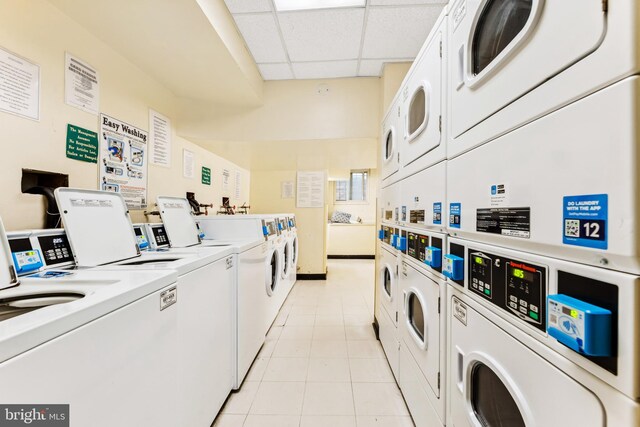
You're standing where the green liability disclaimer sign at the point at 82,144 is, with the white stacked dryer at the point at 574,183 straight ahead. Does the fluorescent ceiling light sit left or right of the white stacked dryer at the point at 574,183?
left

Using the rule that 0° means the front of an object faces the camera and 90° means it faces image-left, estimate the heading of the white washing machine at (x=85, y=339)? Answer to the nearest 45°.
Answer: approximately 315°

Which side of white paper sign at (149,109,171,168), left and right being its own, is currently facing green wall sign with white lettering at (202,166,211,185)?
left

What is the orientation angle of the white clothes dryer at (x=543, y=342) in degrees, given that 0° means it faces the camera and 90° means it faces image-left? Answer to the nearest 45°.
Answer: approximately 45°

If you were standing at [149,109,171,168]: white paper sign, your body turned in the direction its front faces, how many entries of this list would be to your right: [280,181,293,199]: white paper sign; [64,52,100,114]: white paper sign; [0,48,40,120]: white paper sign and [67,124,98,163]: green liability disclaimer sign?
3

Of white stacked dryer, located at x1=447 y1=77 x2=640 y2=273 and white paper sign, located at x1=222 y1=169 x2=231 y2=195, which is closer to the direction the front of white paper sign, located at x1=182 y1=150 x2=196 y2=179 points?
the white stacked dryer

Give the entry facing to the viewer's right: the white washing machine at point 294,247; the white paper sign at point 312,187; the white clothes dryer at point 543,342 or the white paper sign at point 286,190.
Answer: the white washing machine at point 294,247

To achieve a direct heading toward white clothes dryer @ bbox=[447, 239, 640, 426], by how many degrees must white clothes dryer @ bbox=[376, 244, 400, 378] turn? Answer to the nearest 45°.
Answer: approximately 90° to its left

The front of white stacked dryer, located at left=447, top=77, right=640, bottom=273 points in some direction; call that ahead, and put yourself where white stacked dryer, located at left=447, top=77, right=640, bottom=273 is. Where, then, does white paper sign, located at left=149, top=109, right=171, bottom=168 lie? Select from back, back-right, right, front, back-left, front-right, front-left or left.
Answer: front-right

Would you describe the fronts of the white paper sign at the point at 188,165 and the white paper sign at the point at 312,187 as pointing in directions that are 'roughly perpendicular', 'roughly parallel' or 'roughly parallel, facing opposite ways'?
roughly perpendicular

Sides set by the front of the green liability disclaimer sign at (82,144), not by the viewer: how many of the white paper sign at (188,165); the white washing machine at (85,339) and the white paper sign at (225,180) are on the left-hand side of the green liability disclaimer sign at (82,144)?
2

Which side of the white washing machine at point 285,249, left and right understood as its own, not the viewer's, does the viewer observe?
right

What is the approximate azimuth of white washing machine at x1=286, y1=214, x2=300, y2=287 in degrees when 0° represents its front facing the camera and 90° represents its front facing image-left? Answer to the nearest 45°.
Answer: approximately 270°

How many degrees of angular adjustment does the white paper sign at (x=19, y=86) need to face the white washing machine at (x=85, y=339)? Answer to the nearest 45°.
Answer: approximately 45° to its right

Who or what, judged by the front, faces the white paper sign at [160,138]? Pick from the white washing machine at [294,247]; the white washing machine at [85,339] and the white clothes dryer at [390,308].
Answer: the white clothes dryer at [390,308]

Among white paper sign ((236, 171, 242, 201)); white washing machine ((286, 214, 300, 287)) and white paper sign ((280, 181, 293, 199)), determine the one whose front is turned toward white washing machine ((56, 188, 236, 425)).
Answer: white paper sign ((280, 181, 293, 199))
